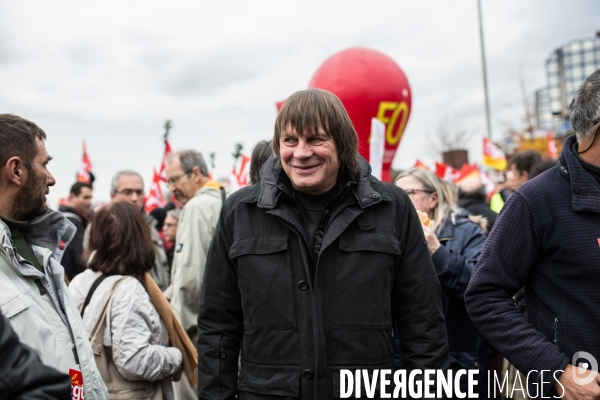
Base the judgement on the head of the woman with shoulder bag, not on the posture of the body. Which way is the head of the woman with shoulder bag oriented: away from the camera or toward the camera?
away from the camera

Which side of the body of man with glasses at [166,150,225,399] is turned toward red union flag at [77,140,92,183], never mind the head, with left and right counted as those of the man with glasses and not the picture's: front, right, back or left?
right

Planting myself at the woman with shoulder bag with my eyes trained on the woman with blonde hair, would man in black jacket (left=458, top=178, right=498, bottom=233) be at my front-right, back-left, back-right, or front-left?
front-left

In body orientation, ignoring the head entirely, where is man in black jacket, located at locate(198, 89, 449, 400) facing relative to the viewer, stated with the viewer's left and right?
facing the viewer

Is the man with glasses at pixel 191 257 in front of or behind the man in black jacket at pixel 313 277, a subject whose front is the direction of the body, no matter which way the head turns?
behind

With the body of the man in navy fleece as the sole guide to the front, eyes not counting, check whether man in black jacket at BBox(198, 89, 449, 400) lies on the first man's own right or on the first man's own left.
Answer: on the first man's own right

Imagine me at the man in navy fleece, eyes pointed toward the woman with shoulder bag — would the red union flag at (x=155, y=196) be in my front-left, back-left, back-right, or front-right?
front-right

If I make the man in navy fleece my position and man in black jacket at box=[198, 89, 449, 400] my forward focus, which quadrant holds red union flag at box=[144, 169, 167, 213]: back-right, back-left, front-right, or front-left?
front-right

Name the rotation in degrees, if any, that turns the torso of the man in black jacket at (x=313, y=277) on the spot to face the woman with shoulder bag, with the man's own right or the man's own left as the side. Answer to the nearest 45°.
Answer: approximately 135° to the man's own right

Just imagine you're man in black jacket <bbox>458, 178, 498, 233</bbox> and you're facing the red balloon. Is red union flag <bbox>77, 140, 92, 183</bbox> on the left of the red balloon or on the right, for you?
left

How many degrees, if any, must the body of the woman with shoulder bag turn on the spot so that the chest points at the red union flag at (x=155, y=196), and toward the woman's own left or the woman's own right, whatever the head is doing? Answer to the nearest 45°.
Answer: approximately 45° to the woman's own left
